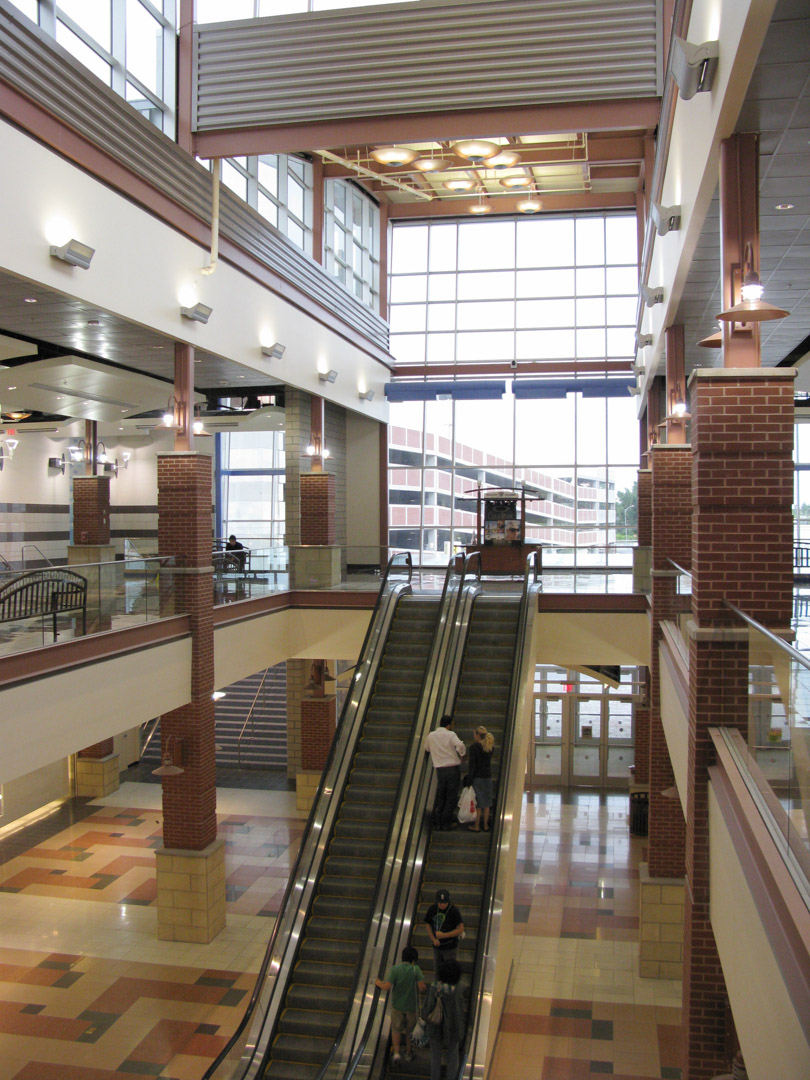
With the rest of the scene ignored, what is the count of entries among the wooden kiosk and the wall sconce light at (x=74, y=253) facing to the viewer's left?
0

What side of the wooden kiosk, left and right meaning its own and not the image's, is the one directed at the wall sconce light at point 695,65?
front

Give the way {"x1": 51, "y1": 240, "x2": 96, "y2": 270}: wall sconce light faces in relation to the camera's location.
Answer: facing the viewer and to the right of the viewer

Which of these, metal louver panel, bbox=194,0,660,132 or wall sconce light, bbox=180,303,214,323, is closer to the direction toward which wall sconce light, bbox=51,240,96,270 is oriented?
the metal louver panel

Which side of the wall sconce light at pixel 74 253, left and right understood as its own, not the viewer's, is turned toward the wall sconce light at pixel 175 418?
left

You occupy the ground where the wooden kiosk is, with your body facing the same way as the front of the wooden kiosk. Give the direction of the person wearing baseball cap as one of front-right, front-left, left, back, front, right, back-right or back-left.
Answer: front

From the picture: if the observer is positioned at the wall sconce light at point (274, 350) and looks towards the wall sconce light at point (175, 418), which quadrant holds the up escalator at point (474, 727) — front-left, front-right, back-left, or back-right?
front-left

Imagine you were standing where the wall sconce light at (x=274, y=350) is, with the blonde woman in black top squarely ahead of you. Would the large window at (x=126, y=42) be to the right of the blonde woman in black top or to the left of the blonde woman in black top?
right

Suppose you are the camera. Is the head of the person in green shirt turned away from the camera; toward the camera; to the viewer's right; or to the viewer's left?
away from the camera

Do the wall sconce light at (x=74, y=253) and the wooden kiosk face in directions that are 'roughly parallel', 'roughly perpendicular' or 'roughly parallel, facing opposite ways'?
roughly perpendicular

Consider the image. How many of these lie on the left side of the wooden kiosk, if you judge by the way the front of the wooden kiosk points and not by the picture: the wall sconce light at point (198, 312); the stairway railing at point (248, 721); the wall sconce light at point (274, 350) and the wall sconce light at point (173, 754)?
0

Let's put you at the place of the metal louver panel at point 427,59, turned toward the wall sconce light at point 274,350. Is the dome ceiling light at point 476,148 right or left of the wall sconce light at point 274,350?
right

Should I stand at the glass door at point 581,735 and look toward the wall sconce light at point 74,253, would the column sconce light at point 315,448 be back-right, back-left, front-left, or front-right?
front-right

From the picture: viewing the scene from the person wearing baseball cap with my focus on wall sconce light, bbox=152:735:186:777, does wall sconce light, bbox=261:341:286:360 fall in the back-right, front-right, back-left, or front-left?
front-right

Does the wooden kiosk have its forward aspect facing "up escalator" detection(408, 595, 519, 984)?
yes

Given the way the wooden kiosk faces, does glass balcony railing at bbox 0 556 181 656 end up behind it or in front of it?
in front

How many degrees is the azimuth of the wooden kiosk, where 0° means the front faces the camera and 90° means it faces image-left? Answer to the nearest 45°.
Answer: approximately 0°
